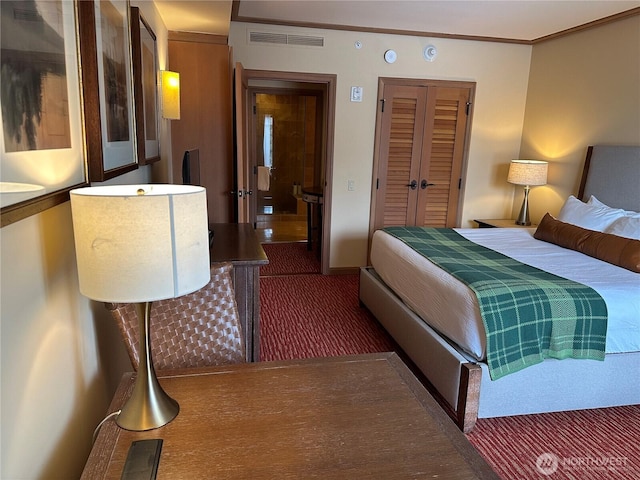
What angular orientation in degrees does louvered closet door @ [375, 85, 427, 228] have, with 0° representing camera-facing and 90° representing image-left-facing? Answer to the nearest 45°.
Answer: approximately 0°

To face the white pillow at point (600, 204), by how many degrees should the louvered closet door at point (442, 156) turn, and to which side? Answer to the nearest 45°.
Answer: approximately 45° to its left

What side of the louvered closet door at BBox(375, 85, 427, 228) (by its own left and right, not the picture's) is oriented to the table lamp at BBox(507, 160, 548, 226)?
left

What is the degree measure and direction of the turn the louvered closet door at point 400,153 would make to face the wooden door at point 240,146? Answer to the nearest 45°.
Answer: approximately 45° to its right

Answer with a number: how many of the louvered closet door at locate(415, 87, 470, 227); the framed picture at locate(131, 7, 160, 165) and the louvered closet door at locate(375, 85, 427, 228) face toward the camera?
2

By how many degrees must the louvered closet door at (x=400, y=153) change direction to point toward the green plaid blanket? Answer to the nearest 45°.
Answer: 0° — it already faces it

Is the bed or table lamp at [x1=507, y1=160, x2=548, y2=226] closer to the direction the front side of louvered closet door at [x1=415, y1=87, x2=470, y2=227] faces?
the bed

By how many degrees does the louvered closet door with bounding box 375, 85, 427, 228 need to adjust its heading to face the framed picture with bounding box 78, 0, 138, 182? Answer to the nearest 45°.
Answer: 0° — it already faces it

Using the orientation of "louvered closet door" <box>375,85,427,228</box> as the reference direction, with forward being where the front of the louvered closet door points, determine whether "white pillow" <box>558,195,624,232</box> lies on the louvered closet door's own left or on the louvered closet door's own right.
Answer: on the louvered closet door's own left

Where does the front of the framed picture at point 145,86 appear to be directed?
to the viewer's right
